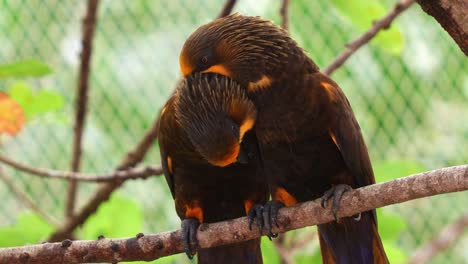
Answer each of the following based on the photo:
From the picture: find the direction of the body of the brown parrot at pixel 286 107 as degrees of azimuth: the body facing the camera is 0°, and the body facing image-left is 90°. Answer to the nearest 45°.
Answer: approximately 45°

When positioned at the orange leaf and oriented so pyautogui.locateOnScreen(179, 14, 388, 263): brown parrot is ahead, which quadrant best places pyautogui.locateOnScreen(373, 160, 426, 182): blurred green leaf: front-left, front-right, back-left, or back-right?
front-left
